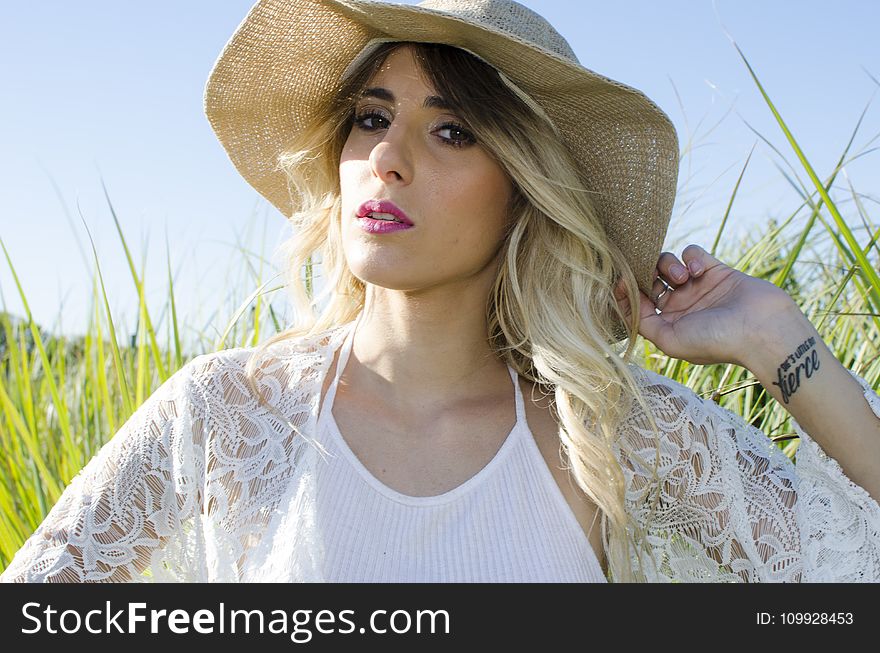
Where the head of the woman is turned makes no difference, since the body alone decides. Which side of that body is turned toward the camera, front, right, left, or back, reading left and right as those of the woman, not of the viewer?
front
